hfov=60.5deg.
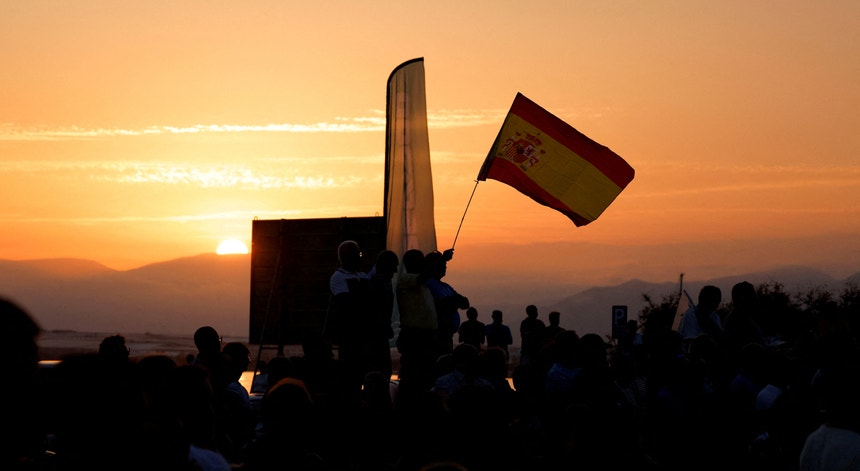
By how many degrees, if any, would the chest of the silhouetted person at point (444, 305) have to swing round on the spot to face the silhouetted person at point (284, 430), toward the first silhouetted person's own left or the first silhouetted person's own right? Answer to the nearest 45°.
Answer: approximately 90° to the first silhouetted person's own right

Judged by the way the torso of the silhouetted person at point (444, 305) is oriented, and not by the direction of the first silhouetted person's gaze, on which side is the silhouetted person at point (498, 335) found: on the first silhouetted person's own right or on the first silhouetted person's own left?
on the first silhouetted person's own left

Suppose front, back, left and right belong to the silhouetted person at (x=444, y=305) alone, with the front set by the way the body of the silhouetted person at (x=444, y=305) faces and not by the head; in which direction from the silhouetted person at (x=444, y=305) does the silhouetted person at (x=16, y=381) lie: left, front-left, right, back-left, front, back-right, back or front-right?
right

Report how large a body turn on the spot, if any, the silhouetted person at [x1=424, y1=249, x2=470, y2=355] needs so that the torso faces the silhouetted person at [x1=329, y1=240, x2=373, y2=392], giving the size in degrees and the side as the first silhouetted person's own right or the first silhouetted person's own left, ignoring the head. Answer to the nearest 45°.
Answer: approximately 135° to the first silhouetted person's own right
